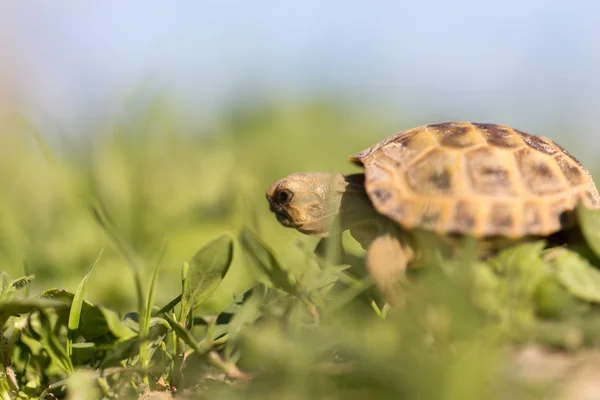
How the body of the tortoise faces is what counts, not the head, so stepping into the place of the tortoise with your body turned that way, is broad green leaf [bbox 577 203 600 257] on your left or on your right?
on your left

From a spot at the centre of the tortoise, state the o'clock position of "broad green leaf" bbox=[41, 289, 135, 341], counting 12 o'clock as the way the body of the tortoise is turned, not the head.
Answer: The broad green leaf is roughly at 11 o'clock from the tortoise.

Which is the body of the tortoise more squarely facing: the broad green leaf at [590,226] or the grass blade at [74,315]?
the grass blade

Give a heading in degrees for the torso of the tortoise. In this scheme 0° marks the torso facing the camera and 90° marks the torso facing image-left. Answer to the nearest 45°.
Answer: approximately 90°

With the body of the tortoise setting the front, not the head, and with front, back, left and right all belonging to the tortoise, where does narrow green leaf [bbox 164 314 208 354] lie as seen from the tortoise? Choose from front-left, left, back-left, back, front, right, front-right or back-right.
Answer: front-left

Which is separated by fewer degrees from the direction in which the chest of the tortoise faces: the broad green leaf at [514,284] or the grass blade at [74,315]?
the grass blade

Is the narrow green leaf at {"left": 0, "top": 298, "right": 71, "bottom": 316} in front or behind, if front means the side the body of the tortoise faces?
in front

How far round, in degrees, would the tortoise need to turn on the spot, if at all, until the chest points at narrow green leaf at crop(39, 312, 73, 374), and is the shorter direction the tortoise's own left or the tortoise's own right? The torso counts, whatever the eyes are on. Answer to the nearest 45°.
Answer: approximately 45° to the tortoise's own left

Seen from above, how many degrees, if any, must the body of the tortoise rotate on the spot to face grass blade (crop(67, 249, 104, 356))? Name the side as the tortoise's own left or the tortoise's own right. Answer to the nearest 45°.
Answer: approximately 45° to the tortoise's own left

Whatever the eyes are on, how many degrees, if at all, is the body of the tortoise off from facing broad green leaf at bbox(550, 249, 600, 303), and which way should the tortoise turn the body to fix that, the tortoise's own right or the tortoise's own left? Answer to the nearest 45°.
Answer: approximately 135° to the tortoise's own left
